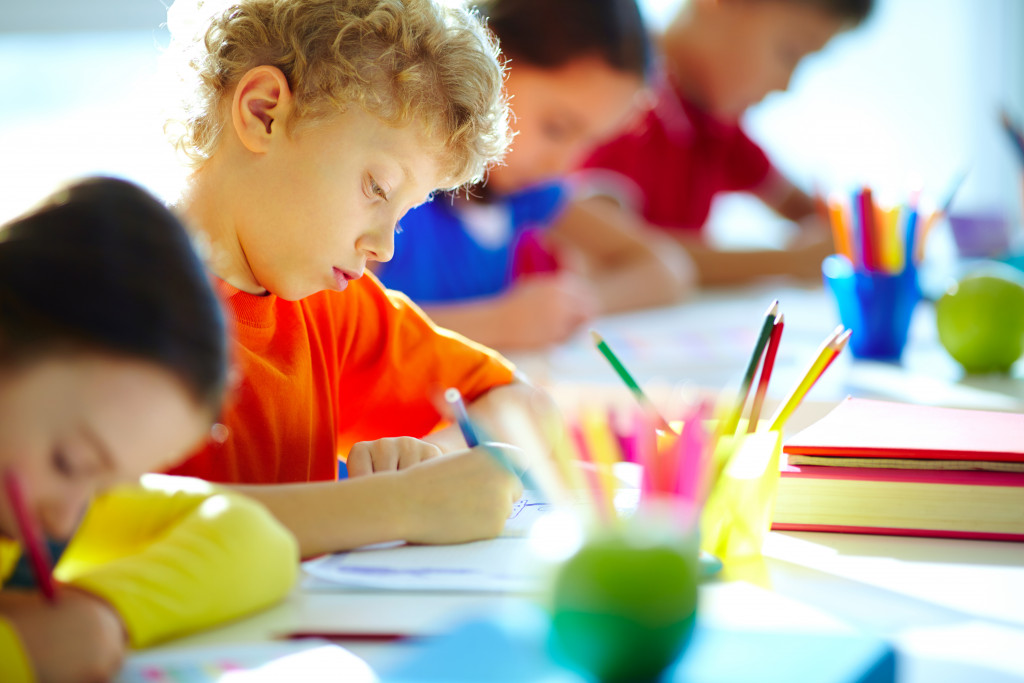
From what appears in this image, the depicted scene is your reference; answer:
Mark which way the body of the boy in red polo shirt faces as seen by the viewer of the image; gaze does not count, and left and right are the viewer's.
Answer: facing the viewer and to the right of the viewer

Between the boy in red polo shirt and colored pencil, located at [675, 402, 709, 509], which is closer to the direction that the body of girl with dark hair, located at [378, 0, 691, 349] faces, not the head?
the colored pencil

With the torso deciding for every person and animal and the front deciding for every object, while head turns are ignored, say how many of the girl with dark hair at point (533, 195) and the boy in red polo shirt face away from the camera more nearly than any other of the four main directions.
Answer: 0

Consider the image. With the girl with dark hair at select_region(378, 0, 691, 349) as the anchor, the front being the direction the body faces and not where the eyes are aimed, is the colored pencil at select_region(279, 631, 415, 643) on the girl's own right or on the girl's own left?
on the girl's own right

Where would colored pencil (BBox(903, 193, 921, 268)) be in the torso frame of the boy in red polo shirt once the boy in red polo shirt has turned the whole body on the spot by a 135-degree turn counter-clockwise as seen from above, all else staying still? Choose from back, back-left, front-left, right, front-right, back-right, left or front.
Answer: back

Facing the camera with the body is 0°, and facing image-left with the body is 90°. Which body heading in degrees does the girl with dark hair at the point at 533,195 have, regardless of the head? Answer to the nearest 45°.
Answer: approximately 315°

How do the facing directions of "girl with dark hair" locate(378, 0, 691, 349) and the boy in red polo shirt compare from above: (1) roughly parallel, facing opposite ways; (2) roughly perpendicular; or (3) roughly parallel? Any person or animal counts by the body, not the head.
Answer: roughly parallel

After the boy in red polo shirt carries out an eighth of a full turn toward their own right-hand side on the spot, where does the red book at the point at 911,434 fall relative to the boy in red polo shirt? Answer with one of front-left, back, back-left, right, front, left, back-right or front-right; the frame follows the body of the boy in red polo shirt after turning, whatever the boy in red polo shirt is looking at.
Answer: front

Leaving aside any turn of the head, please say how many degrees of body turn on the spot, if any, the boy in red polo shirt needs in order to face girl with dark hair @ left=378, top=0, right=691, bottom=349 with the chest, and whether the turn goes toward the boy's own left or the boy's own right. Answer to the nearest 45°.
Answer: approximately 45° to the boy's own right

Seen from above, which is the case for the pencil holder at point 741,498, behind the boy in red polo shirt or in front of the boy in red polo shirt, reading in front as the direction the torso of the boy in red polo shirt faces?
in front
